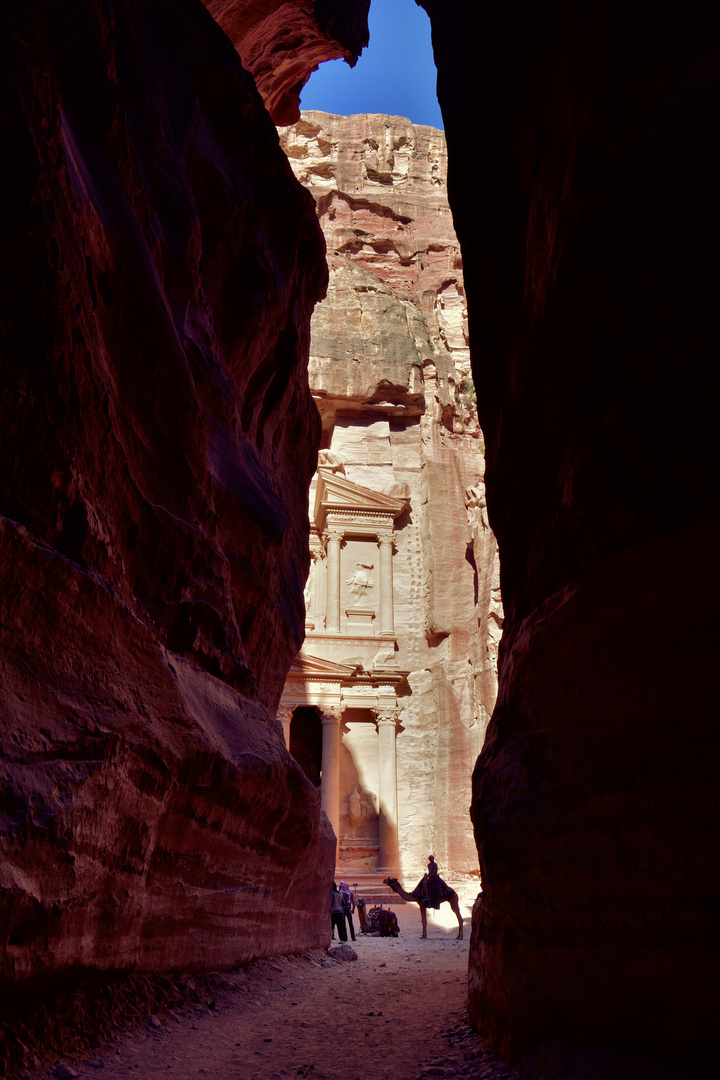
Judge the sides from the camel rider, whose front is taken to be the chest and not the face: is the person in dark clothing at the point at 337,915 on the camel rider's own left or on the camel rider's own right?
on the camel rider's own left

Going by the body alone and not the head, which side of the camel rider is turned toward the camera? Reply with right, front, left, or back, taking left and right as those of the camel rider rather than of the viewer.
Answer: left
